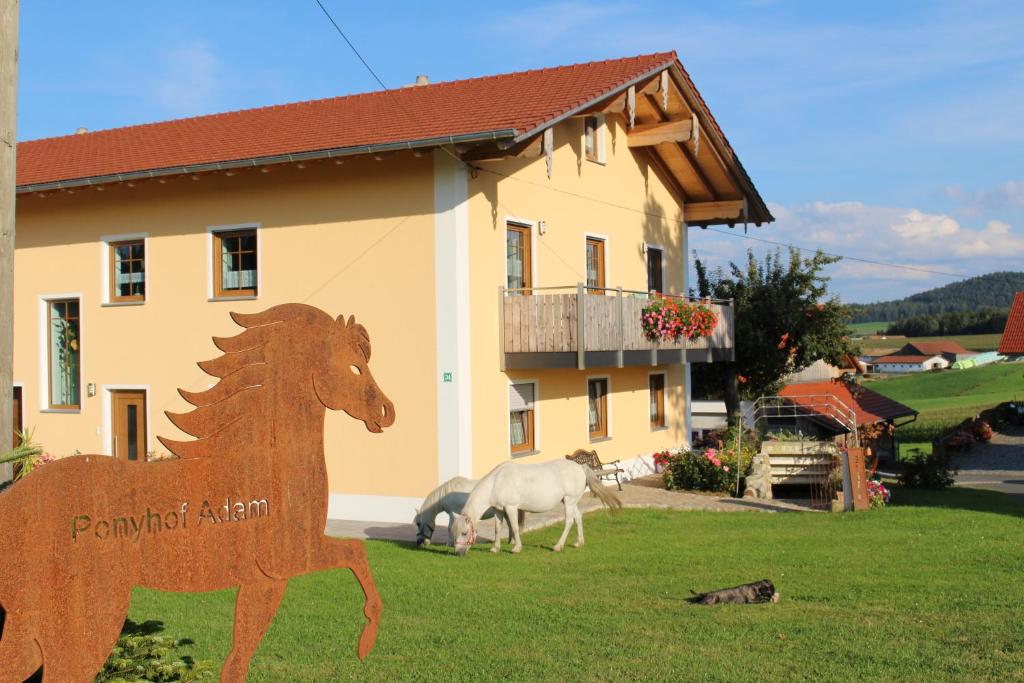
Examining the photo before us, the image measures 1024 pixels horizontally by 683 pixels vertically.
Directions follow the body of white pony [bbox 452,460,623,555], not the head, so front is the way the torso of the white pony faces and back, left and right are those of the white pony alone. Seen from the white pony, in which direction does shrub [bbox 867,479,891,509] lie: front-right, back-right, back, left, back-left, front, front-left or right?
back-right

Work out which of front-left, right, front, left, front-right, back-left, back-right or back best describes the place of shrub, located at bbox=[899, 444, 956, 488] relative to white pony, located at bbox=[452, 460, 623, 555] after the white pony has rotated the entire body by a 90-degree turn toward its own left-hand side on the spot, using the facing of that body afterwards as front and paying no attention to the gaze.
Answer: back-left

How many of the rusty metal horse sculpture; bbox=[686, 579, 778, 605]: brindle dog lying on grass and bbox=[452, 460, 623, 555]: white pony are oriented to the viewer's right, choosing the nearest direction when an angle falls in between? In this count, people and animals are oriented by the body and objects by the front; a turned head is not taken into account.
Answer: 2

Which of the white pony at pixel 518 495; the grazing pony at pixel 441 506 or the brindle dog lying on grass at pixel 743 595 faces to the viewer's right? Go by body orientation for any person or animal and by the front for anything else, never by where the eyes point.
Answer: the brindle dog lying on grass

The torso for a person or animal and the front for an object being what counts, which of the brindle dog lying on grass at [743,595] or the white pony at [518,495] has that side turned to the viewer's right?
the brindle dog lying on grass

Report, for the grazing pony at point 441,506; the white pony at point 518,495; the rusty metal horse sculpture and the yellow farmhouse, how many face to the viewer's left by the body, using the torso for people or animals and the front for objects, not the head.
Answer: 2

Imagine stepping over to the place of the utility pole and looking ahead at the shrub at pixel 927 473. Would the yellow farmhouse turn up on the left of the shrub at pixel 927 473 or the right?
left

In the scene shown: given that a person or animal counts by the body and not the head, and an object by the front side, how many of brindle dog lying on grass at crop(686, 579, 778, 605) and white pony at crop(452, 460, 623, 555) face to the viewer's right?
1

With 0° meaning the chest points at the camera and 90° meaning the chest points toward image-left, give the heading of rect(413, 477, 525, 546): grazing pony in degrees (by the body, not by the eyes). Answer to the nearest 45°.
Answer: approximately 90°

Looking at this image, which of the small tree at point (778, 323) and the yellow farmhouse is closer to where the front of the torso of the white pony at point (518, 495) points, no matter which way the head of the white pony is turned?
the yellow farmhouse

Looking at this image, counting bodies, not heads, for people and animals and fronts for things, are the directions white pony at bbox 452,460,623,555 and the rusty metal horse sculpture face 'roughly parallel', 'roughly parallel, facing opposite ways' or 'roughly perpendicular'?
roughly parallel, facing opposite ways

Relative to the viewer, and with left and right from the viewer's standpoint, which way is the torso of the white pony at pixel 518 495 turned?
facing to the left of the viewer

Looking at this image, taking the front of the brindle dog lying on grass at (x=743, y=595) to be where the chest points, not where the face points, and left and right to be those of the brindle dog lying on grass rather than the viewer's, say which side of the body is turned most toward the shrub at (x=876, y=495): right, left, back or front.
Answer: left

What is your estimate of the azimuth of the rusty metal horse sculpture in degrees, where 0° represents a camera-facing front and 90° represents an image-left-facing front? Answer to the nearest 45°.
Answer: approximately 270°

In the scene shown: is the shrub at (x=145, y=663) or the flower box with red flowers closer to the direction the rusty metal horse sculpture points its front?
the flower box with red flowers

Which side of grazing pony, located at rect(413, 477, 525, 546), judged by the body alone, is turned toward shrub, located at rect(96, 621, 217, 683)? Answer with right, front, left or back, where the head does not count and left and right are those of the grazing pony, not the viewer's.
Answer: left

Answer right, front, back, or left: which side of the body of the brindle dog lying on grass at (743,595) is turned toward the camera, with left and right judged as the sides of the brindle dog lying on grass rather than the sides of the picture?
right

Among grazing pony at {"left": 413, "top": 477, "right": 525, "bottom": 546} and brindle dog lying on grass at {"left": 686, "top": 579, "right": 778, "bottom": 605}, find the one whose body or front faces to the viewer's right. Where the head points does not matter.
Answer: the brindle dog lying on grass
